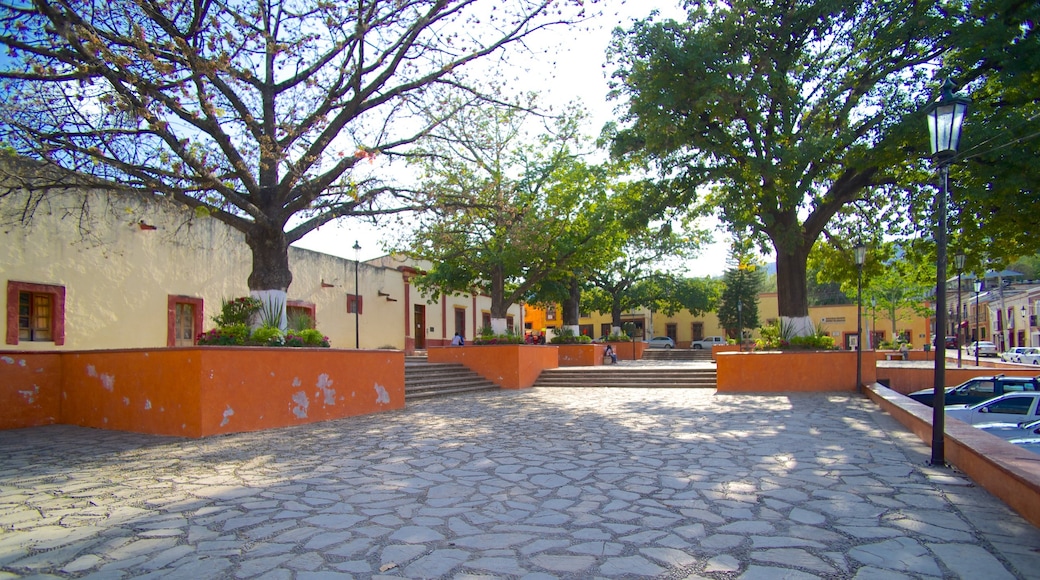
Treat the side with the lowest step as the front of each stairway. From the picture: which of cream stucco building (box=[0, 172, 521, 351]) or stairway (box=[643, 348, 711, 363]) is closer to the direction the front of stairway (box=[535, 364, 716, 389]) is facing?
the cream stucco building

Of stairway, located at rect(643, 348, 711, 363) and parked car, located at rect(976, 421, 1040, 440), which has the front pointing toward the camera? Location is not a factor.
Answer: the stairway

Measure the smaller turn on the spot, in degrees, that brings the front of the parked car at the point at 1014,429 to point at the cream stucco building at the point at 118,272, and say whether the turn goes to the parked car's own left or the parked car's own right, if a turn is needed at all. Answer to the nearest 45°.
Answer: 0° — it already faces it

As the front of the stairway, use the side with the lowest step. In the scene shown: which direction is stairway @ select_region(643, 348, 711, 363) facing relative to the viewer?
toward the camera

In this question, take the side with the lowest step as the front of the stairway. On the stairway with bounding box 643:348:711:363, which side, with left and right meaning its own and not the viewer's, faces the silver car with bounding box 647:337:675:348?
back

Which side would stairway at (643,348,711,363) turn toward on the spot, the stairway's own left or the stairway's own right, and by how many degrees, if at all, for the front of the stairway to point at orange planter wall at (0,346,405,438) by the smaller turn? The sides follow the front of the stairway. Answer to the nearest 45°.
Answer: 0° — it already faces it

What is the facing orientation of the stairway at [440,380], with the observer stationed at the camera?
facing the viewer and to the right of the viewer

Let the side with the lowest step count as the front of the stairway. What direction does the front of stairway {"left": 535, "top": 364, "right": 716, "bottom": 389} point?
toward the camera

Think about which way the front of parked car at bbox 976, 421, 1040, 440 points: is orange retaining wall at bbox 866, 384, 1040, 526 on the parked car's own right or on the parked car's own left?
on the parked car's own left

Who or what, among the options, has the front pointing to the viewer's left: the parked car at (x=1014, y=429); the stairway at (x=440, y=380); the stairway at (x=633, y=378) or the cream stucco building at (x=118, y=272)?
the parked car

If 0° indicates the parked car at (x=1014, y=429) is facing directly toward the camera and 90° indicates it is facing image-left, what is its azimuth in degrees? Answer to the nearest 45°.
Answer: approximately 90°
